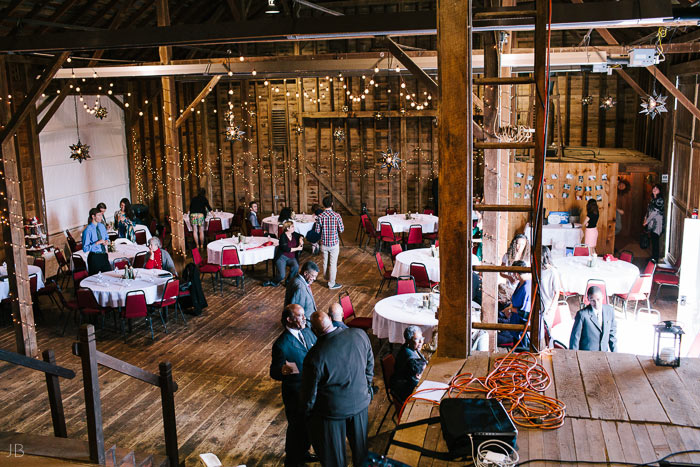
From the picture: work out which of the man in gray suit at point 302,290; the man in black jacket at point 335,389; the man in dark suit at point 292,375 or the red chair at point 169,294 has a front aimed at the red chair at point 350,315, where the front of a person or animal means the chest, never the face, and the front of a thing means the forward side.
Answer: the man in black jacket

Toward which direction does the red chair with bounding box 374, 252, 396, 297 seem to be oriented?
to the viewer's right

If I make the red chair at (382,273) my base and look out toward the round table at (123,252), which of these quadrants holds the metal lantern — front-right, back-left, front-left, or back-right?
back-left

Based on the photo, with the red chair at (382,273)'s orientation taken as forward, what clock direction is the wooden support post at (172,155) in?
The wooden support post is roughly at 7 o'clock from the red chair.

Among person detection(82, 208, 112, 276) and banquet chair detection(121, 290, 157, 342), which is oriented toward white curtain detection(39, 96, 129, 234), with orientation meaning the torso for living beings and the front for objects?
the banquet chair

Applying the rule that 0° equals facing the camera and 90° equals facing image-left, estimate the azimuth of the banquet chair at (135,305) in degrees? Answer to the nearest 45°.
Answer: approximately 180°

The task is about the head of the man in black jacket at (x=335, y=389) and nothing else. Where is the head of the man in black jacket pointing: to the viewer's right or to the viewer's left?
to the viewer's left

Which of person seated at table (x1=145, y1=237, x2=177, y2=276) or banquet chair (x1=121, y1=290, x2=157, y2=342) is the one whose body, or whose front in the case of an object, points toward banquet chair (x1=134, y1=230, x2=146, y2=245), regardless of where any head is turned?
banquet chair (x1=121, y1=290, x2=157, y2=342)
